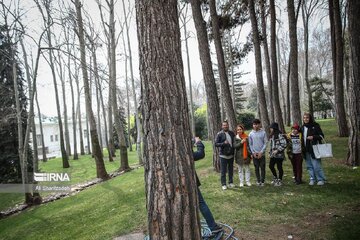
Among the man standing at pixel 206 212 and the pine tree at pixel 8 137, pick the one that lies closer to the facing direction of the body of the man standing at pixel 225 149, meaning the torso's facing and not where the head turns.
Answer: the man standing

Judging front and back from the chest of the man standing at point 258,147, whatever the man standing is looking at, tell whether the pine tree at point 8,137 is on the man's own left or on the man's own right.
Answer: on the man's own right

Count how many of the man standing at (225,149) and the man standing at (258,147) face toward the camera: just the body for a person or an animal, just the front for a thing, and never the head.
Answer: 2

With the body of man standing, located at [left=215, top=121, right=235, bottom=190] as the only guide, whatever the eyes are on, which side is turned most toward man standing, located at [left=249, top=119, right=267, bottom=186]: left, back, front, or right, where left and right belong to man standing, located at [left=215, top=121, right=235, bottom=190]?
left

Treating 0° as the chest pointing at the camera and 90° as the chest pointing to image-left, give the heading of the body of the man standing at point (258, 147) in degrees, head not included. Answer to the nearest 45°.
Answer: approximately 0°

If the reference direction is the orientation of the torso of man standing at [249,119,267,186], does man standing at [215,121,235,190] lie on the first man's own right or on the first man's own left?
on the first man's own right

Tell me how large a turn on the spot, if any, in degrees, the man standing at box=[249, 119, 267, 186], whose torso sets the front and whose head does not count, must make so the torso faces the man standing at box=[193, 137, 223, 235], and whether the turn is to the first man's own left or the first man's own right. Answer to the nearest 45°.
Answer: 0° — they already face them
